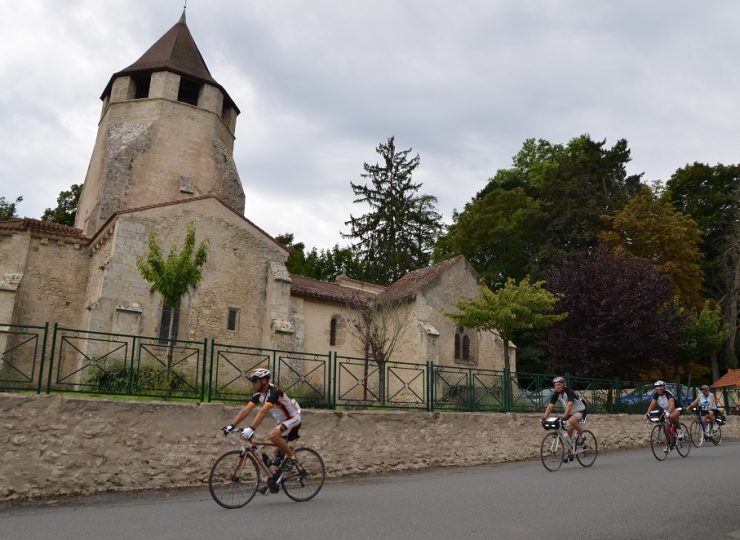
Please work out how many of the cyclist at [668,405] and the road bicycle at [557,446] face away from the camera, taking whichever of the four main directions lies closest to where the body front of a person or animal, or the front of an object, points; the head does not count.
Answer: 0

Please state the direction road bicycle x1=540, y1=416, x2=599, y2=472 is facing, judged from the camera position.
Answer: facing the viewer and to the left of the viewer

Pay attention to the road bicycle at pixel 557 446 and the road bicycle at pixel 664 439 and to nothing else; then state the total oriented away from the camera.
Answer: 0

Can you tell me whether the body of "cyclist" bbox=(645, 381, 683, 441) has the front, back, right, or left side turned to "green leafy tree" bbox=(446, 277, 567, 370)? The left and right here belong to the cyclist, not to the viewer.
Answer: right

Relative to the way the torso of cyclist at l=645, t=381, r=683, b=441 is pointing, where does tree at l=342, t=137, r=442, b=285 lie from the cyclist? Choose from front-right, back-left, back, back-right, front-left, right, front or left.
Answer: right

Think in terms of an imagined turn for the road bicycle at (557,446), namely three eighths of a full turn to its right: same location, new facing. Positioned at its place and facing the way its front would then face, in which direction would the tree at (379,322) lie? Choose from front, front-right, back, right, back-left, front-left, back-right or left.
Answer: front-left

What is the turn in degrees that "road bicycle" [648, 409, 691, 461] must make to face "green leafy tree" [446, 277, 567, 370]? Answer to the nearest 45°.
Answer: approximately 90° to its right

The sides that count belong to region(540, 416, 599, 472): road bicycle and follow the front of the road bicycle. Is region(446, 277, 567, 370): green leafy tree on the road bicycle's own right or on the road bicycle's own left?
on the road bicycle's own right

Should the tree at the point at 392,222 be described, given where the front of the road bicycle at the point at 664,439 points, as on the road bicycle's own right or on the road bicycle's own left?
on the road bicycle's own right

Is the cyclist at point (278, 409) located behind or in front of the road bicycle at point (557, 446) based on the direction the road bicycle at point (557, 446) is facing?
in front

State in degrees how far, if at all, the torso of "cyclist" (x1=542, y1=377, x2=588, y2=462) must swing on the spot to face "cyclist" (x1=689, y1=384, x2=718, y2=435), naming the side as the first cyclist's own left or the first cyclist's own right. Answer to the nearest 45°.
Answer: approximately 180°

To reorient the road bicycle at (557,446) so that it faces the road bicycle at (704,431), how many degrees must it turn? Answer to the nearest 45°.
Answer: approximately 180°
